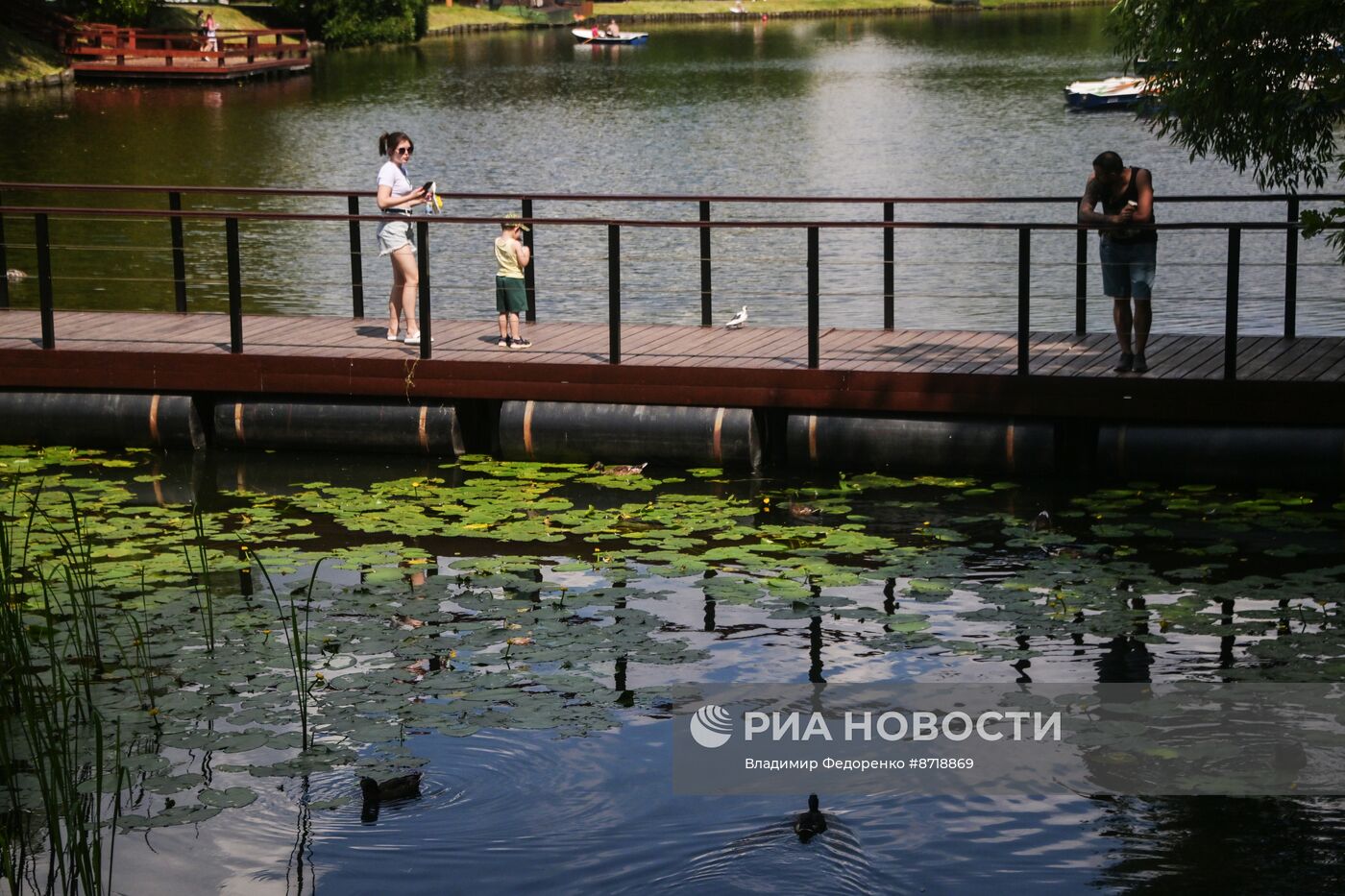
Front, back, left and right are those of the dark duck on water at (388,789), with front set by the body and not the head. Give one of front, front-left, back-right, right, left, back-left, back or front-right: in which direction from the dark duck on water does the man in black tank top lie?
back-right

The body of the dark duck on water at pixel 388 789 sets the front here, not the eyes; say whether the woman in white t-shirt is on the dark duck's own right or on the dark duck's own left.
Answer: on the dark duck's own right

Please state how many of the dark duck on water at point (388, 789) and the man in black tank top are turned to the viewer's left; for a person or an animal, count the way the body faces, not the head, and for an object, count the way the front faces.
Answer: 1

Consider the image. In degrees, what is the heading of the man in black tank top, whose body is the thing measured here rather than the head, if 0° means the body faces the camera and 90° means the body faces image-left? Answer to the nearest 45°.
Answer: approximately 0°

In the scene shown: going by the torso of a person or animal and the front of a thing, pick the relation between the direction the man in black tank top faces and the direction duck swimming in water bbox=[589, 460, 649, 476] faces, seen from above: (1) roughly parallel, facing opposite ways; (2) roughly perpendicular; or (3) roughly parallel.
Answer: roughly perpendicular
